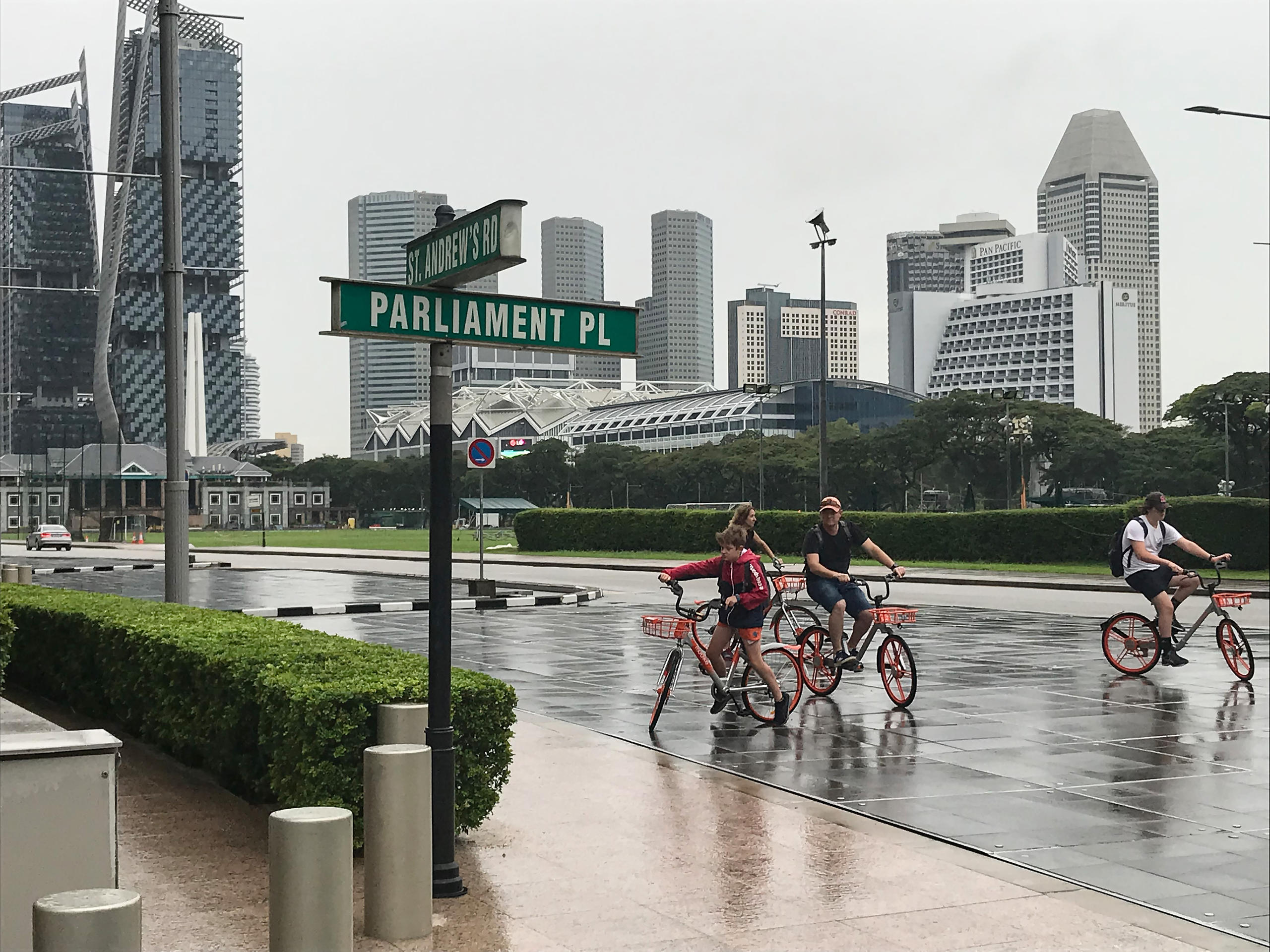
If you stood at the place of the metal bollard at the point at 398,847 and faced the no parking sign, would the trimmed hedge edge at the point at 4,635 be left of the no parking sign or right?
left

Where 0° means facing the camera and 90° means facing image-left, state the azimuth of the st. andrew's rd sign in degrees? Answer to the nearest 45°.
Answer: approximately 45°

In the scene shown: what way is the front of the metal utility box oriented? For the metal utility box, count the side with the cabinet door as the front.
toward the camera

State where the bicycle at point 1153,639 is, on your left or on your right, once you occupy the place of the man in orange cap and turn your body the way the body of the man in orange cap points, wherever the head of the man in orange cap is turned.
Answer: on your left

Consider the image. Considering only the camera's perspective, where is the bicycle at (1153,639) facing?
facing to the right of the viewer

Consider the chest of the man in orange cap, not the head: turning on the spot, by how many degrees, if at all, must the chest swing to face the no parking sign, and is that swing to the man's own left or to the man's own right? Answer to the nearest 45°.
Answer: approximately 180°

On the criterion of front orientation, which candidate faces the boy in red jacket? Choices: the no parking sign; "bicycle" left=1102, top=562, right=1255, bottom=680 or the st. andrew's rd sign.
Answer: the no parking sign

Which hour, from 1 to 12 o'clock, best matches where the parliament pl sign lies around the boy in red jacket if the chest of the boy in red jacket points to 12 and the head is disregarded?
The parliament pl sign is roughly at 11 o'clock from the boy in red jacket.

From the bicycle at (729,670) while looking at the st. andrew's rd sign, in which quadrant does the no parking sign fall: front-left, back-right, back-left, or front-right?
back-right
